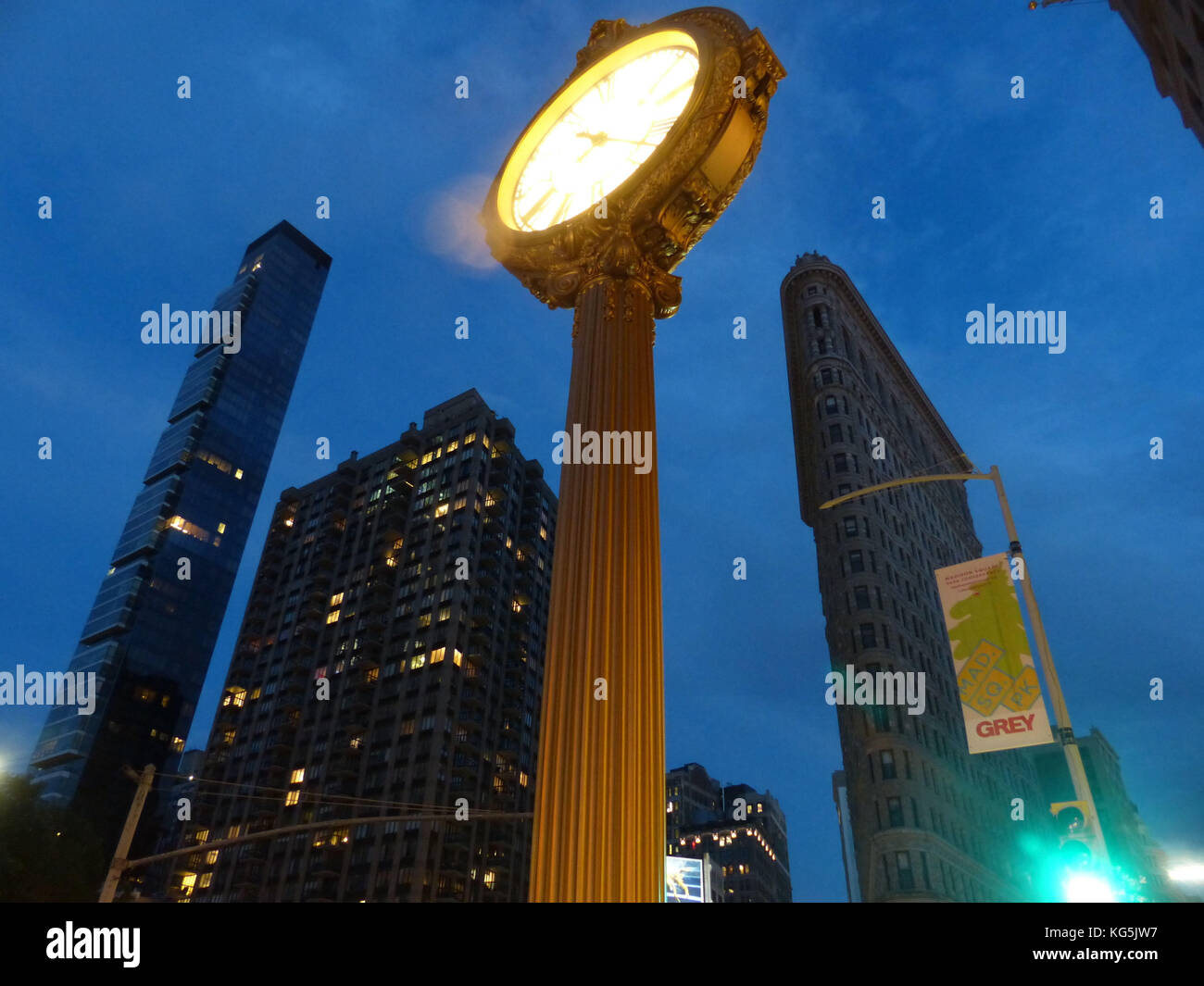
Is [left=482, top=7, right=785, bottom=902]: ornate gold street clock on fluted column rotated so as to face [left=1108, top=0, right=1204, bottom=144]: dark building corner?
no

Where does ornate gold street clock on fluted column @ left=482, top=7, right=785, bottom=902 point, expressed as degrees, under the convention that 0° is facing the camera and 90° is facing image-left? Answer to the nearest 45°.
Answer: approximately 45°

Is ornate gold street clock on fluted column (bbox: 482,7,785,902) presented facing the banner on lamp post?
no
